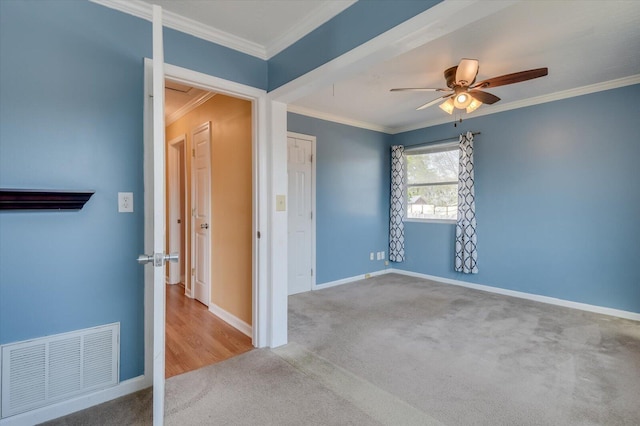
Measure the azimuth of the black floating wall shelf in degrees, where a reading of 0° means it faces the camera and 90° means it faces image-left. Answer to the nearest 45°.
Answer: approximately 0°

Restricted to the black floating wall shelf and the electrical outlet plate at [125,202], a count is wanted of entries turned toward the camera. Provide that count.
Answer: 2

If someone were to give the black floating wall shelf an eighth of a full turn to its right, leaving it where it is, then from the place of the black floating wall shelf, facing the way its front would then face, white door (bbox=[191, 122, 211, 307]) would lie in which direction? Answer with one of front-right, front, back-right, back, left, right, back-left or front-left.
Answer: back

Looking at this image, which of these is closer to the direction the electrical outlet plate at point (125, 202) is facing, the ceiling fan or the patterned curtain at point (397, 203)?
the ceiling fan

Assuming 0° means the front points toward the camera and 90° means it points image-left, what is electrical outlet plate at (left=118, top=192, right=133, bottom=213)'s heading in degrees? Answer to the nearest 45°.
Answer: approximately 0°

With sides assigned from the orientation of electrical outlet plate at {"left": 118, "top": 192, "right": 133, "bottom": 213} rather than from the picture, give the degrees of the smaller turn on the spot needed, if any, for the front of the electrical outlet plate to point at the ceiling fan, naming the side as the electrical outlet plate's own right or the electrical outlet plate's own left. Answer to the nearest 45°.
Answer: approximately 90° to the electrical outlet plate's own left

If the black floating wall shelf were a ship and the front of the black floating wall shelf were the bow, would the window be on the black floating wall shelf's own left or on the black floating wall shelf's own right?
on the black floating wall shelf's own left

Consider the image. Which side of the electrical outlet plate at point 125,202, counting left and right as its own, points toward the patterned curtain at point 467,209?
left

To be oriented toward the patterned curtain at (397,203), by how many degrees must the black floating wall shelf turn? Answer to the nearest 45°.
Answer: approximately 90° to its left

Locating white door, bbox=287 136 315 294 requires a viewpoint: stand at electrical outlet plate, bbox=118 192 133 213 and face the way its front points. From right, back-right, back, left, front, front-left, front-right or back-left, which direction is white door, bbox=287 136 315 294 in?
back-left
